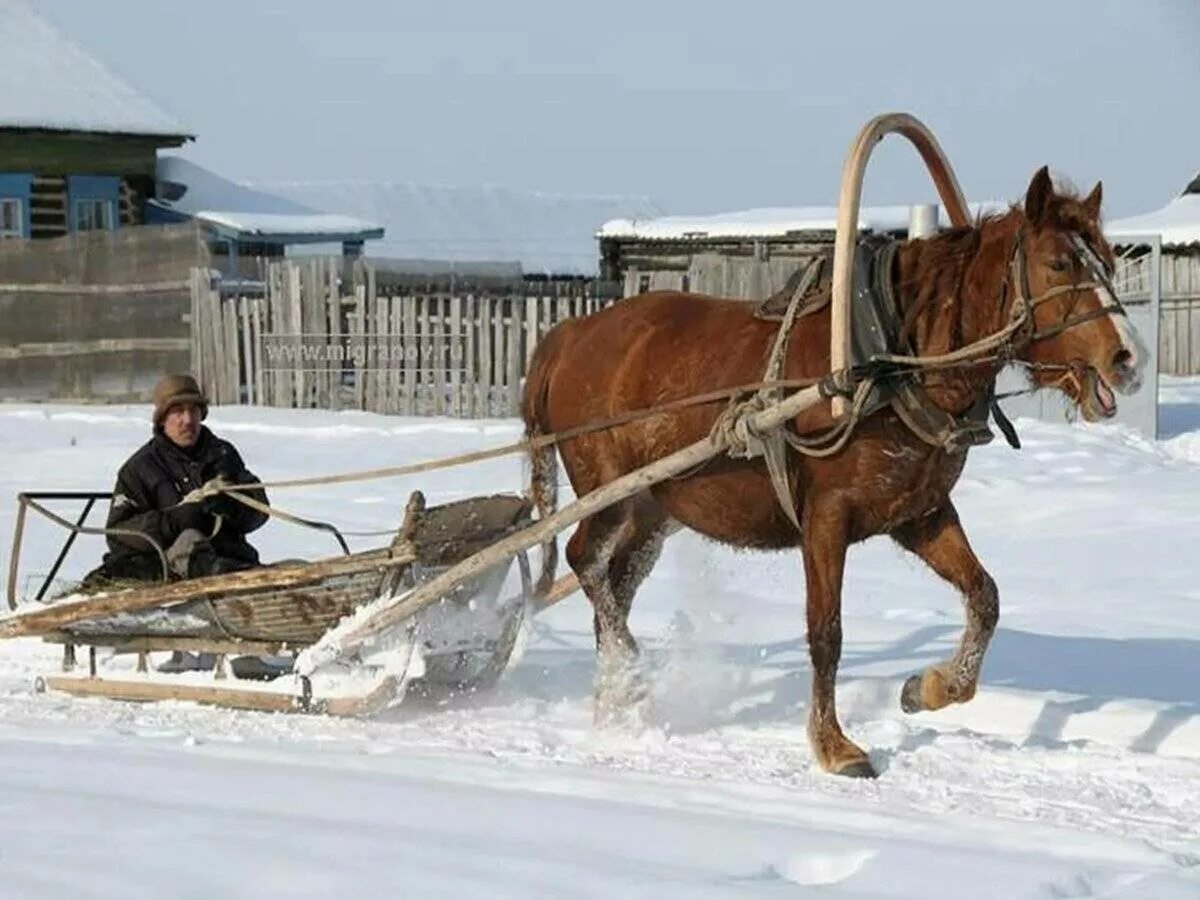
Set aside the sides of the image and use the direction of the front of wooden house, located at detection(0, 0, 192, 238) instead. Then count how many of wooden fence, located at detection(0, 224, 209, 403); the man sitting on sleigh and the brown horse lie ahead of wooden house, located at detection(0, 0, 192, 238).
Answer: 3

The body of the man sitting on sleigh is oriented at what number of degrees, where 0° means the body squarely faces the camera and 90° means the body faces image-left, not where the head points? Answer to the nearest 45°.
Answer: approximately 315°

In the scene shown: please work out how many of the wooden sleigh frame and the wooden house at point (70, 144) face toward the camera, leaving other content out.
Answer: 1

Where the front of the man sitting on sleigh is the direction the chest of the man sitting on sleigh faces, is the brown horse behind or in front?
in front

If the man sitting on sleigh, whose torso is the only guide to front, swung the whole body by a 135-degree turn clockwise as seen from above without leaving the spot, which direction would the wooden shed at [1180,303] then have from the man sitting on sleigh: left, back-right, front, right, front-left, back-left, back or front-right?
back-right

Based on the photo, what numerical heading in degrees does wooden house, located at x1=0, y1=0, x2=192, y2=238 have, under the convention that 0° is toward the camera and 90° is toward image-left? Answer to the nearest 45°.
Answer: approximately 0°

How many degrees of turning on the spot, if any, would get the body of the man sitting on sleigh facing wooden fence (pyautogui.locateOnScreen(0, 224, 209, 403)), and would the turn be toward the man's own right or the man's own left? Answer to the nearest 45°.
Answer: approximately 135° to the man's own left

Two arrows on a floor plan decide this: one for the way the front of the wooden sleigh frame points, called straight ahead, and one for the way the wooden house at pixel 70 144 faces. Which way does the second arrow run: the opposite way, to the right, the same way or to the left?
to the right

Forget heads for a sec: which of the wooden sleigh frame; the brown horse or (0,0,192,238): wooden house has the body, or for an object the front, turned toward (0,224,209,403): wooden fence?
the wooden house

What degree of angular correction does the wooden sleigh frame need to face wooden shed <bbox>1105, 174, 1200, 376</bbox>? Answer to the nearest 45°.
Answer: approximately 45° to its left

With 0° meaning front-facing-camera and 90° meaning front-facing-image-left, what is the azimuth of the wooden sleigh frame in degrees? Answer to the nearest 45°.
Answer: approximately 270°

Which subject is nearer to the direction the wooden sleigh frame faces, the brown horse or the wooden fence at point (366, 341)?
the brown horse

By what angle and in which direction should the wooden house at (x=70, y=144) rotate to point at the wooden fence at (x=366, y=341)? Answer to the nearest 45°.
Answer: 0° — it already faces it
